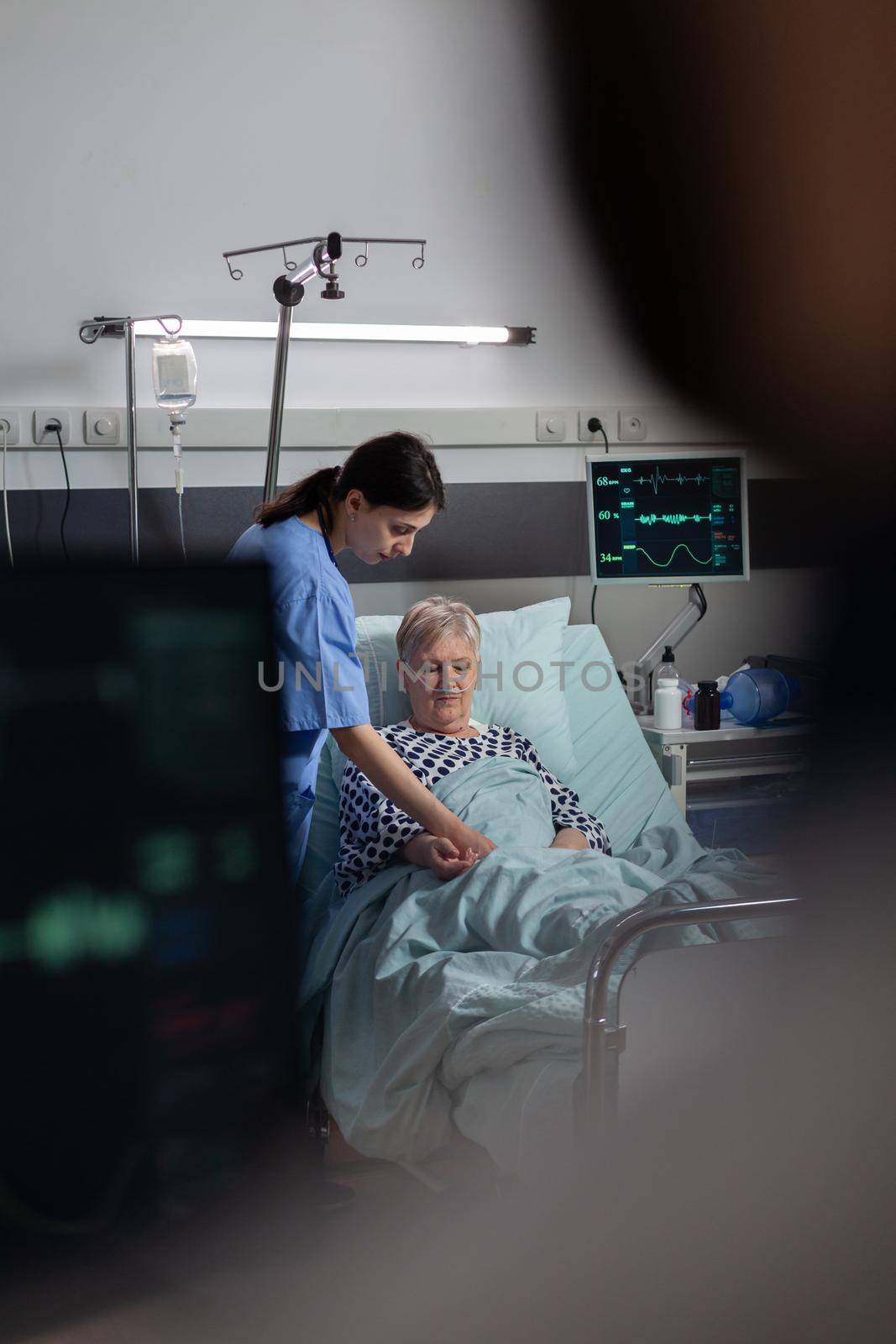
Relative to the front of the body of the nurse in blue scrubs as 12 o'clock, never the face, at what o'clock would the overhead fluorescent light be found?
The overhead fluorescent light is roughly at 9 o'clock from the nurse in blue scrubs.

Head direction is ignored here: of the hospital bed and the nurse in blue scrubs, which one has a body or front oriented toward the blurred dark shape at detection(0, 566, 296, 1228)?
the hospital bed

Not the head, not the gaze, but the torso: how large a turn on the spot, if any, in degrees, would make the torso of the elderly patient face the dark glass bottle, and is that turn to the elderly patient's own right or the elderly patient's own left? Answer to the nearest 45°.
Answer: approximately 135° to the elderly patient's own left

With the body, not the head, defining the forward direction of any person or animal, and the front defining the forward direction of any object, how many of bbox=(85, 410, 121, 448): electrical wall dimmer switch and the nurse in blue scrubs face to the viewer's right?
1

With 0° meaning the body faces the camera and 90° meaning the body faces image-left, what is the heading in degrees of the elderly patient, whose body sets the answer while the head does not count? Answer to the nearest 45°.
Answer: approximately 0°

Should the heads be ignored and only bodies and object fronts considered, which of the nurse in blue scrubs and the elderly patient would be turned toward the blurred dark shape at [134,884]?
the elderly patient

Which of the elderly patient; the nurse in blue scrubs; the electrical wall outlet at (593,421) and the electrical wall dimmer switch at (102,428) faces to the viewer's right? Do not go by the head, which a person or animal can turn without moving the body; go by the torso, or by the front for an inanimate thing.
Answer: the nurse in blue scrubs

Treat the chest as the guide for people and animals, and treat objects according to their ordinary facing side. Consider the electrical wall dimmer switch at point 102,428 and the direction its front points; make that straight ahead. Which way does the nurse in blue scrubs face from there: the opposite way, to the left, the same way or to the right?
to the left

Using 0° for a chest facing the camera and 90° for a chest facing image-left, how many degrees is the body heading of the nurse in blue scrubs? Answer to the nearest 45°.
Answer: approximately 270°
